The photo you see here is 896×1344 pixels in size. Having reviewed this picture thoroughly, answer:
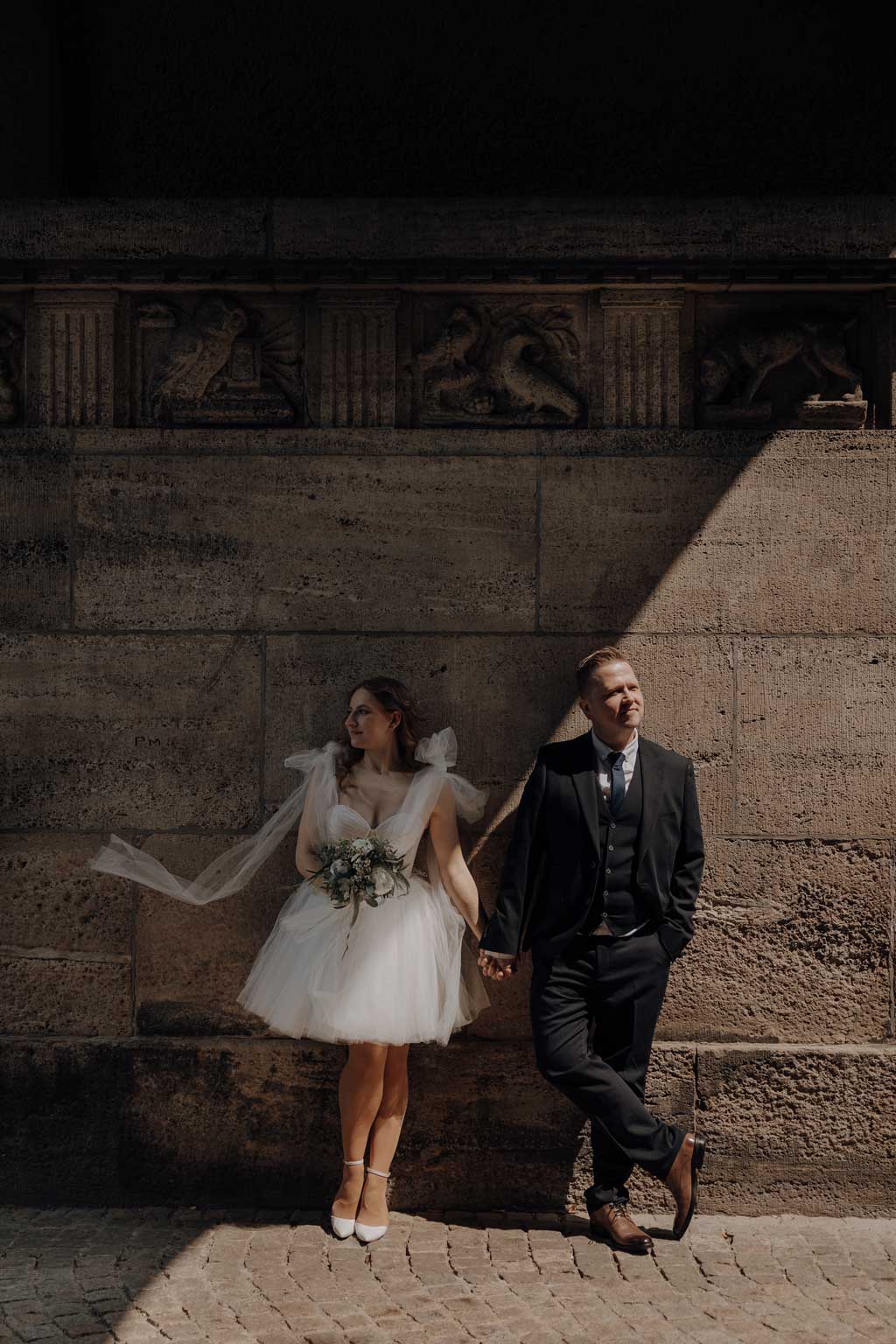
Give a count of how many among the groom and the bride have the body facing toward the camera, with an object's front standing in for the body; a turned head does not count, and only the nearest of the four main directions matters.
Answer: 2

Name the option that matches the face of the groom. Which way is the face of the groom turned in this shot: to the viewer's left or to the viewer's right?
to the viewer's right

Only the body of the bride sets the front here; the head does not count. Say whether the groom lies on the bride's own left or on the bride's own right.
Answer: on the bride's own left

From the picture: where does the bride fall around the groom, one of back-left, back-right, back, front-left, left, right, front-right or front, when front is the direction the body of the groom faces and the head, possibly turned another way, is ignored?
right

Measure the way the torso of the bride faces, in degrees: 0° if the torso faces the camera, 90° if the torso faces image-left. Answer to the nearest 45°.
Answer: approximately 0°

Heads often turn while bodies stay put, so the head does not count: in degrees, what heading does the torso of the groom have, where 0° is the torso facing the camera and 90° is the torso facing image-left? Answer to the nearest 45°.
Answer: approximately 0°
